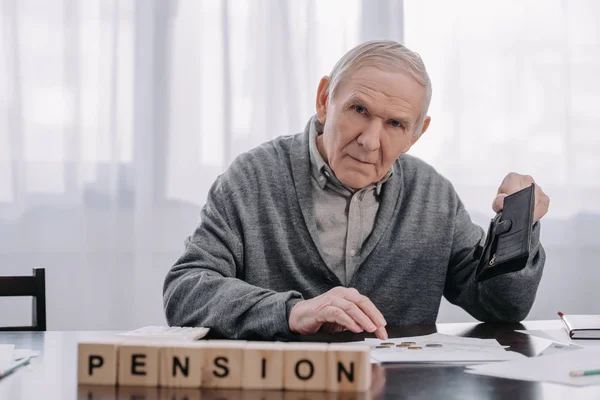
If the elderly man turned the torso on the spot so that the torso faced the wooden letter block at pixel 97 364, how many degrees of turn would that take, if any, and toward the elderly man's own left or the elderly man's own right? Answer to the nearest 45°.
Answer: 0° — they already face it

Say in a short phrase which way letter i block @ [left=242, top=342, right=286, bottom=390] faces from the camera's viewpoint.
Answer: facing the viewer

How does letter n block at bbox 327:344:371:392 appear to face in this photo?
toward the camera

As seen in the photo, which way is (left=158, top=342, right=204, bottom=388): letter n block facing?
toward the camera

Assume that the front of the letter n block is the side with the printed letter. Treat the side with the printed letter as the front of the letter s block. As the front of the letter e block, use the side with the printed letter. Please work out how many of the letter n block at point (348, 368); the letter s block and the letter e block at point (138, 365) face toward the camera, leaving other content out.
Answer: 3

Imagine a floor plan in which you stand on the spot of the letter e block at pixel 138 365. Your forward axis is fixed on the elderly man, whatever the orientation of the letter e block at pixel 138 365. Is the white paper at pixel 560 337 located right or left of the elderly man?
right

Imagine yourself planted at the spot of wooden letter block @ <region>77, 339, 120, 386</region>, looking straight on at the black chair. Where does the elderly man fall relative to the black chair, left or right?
right
